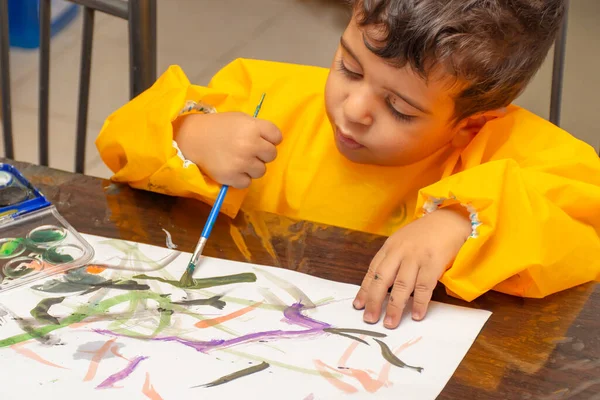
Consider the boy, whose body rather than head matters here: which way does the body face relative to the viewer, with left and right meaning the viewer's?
facing the viewer and to the left of the viewer

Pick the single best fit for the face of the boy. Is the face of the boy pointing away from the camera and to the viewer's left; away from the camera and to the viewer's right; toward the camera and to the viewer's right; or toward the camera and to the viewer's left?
toward the camera and to the viewer's left

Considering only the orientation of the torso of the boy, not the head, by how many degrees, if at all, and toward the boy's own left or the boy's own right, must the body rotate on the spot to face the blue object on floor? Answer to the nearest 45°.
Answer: approximately 90° to the boy's own right
